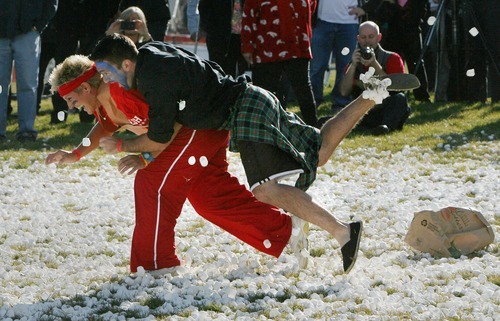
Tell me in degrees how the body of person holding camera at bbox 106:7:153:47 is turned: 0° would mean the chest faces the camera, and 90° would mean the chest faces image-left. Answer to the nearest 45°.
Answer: approximately 0°

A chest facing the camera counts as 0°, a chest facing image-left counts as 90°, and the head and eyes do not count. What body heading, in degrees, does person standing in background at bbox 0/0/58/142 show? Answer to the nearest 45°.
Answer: approximately 0°

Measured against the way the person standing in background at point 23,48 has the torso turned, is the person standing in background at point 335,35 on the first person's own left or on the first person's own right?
on the first person's own left

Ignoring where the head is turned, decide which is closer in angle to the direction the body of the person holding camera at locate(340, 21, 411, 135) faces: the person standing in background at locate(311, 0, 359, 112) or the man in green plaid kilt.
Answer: the man in green plaid kilt

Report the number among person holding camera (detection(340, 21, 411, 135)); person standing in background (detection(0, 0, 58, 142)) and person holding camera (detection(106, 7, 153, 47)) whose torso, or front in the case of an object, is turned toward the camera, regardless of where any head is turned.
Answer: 3

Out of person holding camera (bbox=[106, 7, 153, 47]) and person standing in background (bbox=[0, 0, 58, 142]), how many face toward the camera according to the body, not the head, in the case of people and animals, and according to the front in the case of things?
2

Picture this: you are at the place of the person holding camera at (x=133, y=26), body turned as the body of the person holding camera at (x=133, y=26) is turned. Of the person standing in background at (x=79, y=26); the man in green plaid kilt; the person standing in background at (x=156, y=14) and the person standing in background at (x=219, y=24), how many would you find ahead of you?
1

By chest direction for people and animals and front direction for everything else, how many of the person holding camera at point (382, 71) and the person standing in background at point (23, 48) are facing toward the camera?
2

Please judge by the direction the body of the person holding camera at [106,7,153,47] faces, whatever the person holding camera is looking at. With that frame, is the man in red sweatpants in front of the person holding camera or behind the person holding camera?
in front

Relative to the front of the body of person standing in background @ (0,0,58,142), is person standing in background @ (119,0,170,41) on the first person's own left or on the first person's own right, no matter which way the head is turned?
on the first person's own left
